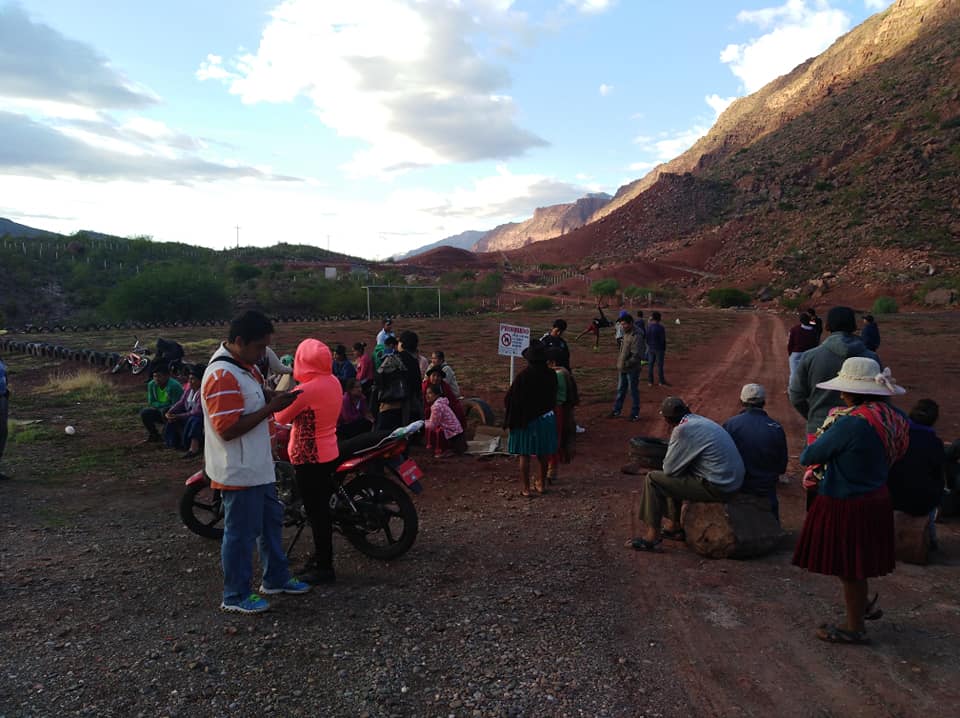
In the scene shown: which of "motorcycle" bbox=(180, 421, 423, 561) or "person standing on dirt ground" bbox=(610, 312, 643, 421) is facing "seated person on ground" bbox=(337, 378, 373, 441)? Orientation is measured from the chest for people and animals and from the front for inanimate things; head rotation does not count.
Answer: the person standing on dirt ground

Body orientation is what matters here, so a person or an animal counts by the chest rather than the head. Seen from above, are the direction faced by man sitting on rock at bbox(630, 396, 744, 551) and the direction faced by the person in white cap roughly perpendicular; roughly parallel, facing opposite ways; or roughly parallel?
roughly perpendicular

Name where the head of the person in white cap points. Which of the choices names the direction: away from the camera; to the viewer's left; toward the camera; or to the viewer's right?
away from the camera

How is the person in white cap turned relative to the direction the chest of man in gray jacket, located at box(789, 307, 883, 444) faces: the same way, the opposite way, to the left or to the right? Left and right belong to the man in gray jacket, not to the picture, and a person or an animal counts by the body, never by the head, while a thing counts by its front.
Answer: the same way

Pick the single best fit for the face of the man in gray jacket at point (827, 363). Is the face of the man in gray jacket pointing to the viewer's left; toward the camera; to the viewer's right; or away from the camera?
away from the camera

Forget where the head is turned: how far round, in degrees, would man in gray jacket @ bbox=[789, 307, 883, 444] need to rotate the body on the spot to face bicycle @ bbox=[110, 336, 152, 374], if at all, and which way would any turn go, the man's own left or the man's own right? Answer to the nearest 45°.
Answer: approximately 90° to the man's own left

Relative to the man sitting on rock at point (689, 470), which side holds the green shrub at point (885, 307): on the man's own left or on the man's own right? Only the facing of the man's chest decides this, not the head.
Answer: on the man's own right

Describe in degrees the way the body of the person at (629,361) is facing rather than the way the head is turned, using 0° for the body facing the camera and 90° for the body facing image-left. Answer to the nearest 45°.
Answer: approximately 45°

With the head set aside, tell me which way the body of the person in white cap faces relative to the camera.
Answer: away from the camera

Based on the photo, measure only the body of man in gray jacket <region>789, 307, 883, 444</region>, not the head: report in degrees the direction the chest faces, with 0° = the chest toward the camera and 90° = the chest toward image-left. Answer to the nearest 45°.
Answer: approximately 180°

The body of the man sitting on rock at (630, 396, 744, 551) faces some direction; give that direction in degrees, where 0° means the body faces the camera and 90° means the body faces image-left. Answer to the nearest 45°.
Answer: approximately 90°

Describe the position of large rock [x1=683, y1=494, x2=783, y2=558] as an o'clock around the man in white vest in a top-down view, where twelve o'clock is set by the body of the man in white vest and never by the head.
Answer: The large rock is roughly at 12 o'clock from the man in white vest.

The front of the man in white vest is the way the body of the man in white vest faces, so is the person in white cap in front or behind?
in front

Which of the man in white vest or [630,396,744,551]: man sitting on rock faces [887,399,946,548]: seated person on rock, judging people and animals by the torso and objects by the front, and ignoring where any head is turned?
the man in white vest
